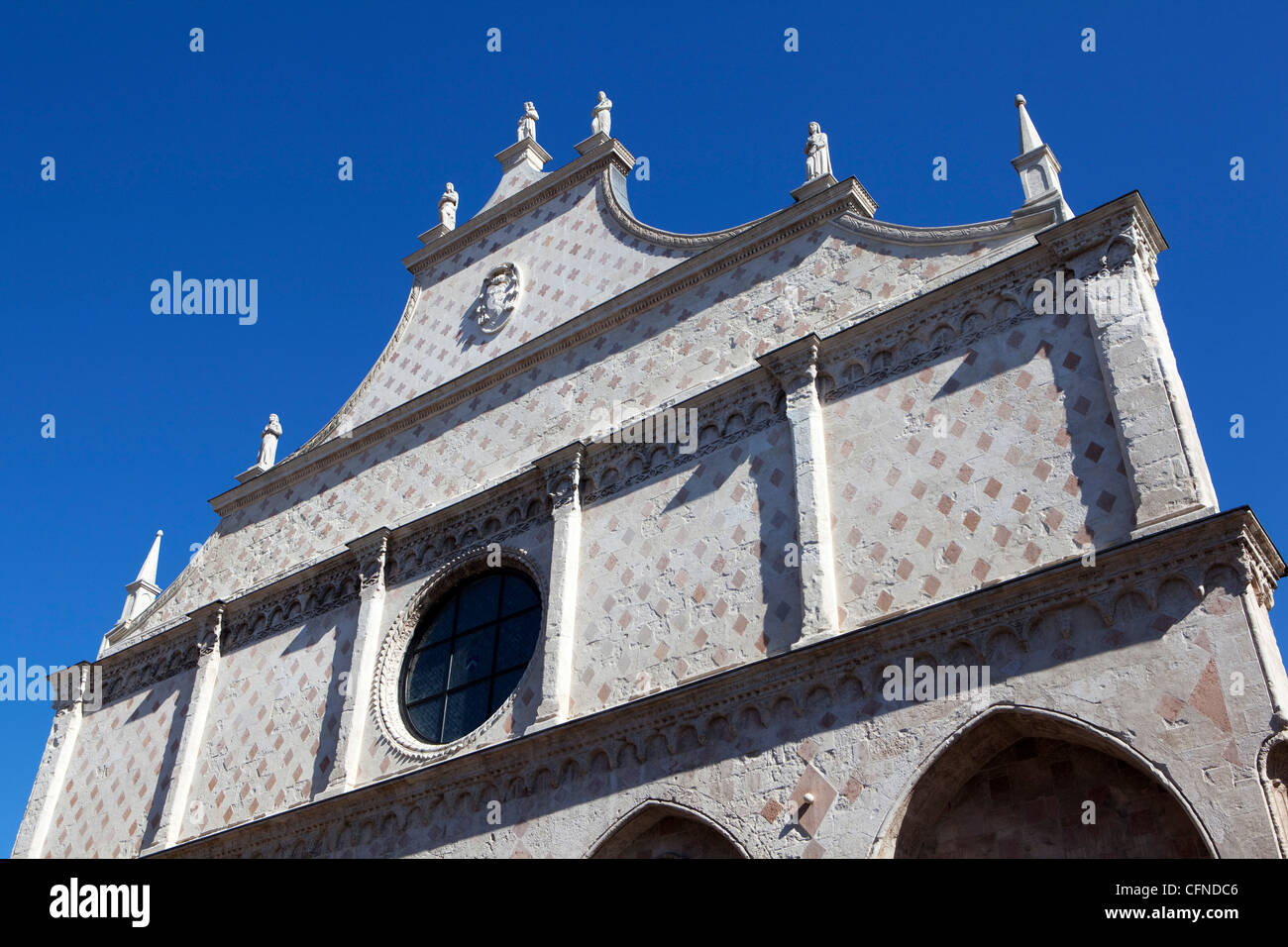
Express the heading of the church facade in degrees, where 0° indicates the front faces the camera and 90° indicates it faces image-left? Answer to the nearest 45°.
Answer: approximately 45°
